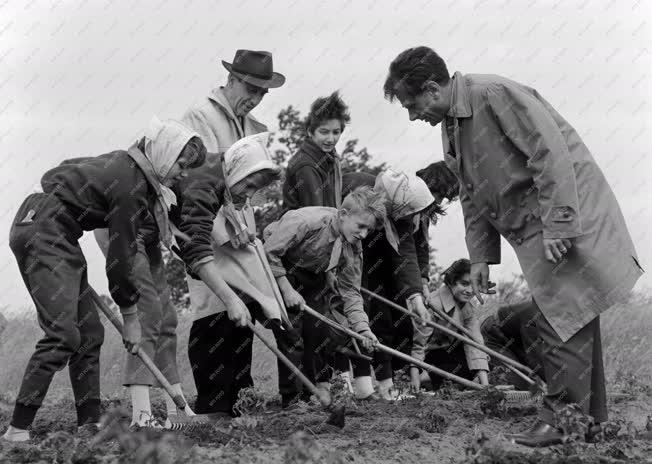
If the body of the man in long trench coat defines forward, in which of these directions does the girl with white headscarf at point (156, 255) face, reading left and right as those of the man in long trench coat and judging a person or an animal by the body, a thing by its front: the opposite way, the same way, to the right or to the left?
the opposite way

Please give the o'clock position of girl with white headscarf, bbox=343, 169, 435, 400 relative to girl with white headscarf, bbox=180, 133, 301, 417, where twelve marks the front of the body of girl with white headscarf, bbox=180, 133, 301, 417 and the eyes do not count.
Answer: girl with white headscarf, bbox=343, 169, 435, 400 is roughly at 9 o'clock from girl with white headscarf, bbox=180, 133, 301, 417.

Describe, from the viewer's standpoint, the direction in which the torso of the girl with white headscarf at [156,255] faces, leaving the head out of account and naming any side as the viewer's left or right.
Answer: facing to the right of the viewer

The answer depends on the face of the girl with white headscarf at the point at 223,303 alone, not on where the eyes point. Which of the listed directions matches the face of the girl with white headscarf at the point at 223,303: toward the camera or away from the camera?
toward the camera

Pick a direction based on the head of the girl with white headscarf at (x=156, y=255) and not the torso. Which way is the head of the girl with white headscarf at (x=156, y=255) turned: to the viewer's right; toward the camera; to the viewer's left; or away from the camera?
to the viewer's right

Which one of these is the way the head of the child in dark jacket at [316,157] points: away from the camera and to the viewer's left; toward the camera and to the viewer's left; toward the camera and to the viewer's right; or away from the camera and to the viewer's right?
toward the camera and to the viewer's right

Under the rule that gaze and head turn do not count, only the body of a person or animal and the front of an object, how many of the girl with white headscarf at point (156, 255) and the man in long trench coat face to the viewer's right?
1

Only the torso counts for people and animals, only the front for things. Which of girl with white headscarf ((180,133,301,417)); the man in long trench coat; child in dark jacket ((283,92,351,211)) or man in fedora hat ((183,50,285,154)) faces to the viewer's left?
the man in long trench coat

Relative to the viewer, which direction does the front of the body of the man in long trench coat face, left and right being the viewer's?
facing to the left of the viewer

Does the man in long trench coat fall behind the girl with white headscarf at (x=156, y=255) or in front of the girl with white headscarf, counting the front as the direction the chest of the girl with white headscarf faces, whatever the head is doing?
in front

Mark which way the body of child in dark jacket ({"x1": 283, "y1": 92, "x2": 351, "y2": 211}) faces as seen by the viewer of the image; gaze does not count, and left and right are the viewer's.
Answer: facing the viewer and to the right of the viewer

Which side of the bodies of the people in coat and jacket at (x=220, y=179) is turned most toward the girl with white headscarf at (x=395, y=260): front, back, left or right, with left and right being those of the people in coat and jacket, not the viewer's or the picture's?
left

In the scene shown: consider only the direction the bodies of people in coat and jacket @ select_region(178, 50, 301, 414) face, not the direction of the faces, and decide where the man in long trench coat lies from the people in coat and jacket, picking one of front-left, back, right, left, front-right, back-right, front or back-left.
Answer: front

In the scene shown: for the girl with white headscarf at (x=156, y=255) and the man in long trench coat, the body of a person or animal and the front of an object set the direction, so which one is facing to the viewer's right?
the girl with white headscarf
